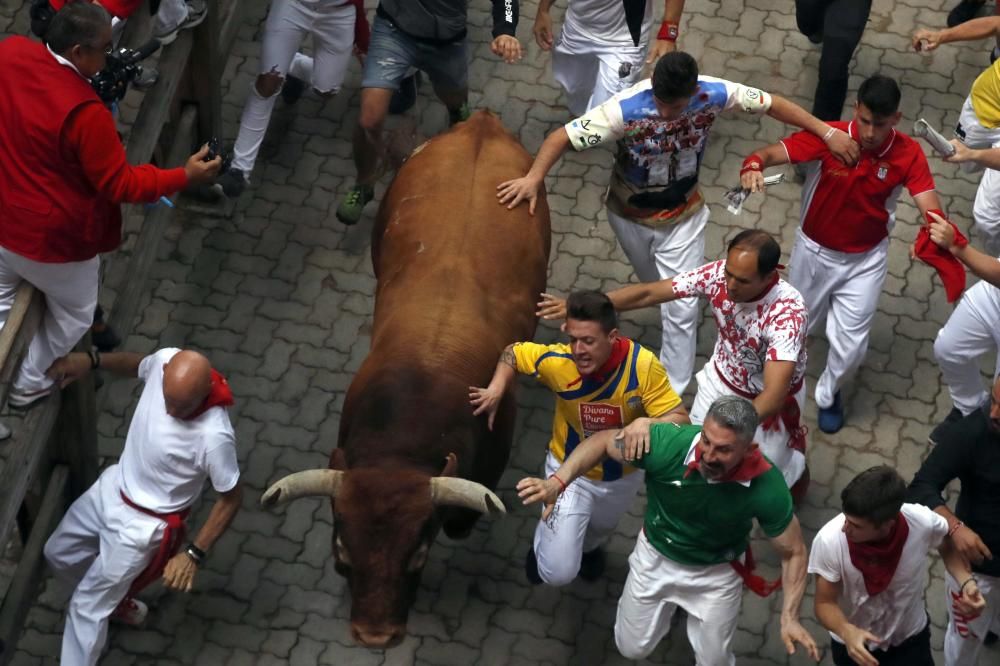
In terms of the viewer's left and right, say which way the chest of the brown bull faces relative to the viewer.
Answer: facing the viewer

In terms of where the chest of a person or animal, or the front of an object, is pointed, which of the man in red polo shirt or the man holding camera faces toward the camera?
the man in red polo shirt

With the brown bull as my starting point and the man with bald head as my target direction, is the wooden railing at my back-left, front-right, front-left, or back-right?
front-right

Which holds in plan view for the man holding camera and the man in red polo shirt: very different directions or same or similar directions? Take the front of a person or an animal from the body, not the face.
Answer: very different directions

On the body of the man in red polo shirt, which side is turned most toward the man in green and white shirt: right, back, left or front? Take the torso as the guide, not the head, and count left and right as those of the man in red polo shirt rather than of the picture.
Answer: front

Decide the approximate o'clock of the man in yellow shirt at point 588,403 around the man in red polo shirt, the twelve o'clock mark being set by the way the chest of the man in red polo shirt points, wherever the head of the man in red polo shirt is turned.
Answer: The man in yellow shirt is roughly at 1 o'clock from the man in red polo shirt.

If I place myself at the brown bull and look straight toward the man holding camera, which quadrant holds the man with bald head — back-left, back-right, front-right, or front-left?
front-left

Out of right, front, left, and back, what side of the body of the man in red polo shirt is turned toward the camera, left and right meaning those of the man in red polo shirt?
front

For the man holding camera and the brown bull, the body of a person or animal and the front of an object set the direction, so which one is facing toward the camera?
the brown bull

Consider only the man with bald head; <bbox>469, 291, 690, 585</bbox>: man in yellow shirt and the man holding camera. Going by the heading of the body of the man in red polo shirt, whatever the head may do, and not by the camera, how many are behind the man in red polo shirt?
0

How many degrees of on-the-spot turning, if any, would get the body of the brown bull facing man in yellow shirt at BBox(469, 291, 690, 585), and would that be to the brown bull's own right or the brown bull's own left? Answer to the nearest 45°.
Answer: approximately 45° to the brown bull's own left

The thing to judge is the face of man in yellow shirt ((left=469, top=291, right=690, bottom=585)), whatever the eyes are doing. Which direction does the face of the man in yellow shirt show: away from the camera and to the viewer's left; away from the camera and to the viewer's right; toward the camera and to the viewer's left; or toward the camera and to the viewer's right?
toward the camera and to the viewer's left

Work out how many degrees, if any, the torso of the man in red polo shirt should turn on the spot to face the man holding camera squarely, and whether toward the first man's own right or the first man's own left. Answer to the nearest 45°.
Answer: approximately 45° to the first man's own right

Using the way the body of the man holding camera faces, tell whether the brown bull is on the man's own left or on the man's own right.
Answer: on the man's own right

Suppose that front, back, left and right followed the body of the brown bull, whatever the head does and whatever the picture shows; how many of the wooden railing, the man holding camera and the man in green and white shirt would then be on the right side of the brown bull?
2

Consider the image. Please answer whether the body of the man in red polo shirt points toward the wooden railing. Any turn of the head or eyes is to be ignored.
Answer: no

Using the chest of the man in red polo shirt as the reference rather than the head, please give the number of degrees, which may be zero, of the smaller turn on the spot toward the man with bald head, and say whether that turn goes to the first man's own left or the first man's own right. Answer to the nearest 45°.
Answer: approximately 45° to the first man's own right
